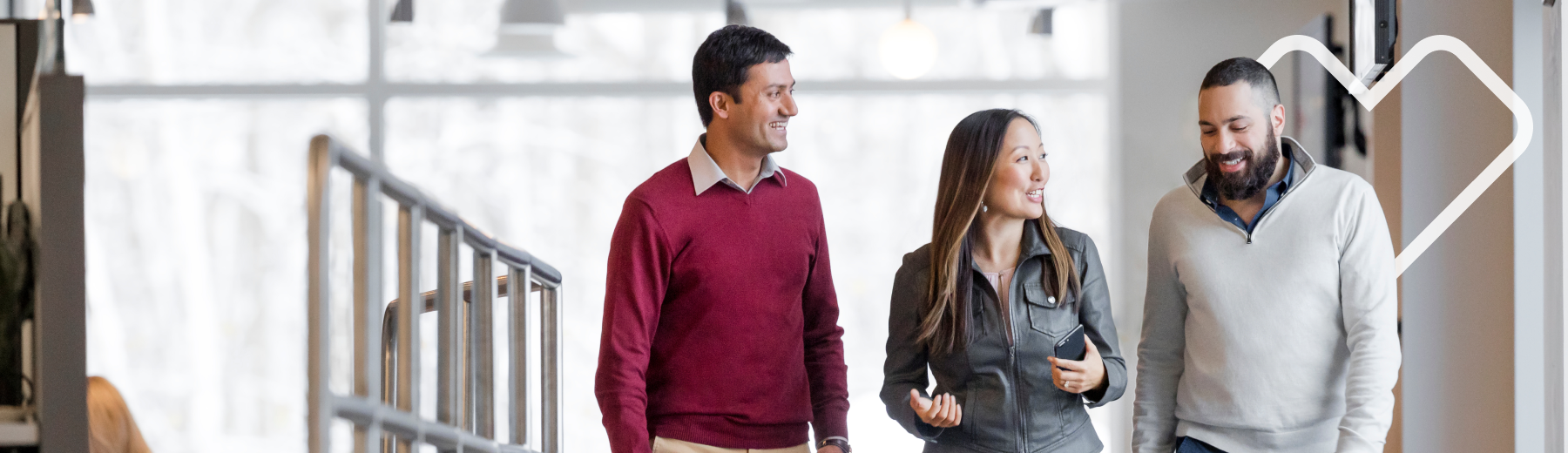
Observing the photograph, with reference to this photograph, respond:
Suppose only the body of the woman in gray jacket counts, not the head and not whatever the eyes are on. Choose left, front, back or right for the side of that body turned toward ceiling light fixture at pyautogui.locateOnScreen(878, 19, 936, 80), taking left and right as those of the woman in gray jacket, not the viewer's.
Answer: back

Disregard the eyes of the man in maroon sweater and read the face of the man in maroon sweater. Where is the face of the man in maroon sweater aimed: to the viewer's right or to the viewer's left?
to the viewer's right

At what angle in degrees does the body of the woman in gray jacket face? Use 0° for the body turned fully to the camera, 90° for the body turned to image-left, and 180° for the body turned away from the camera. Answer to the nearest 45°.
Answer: approximately 0°

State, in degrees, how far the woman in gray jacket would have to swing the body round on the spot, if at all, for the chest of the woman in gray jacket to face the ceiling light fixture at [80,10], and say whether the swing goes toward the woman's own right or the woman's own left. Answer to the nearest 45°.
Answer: approximately 135° to the woman's own right
